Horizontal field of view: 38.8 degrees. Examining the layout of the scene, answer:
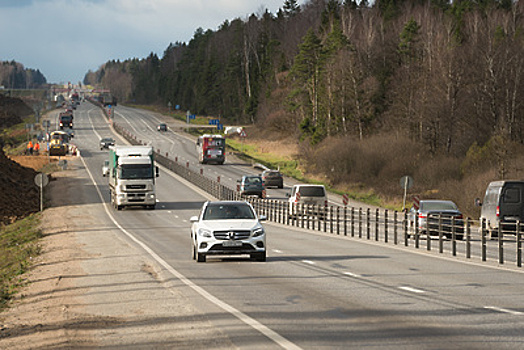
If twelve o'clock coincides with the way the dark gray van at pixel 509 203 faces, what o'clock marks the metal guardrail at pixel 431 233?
The metal guardrail is roughly at 9 o'clock from the dark gray van.

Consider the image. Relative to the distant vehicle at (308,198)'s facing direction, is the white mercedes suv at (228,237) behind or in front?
behind

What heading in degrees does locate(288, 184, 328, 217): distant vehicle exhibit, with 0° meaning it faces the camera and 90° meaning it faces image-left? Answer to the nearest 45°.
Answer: approximately 180°

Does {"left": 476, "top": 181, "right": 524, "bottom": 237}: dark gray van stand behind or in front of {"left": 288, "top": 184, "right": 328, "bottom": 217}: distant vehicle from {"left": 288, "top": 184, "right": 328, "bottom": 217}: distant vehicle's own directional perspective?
behind

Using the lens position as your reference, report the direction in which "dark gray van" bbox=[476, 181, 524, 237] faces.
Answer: facing away from the viewer and to the left of the viewer

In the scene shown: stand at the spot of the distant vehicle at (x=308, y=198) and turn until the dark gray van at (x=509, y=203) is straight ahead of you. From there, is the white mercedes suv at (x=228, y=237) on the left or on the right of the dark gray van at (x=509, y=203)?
right

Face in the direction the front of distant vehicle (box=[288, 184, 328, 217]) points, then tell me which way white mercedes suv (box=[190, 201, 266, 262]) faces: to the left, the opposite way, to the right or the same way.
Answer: the opposite way

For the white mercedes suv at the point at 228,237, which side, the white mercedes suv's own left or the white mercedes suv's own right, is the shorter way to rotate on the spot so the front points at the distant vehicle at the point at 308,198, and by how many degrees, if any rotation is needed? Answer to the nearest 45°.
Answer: approximately 180°

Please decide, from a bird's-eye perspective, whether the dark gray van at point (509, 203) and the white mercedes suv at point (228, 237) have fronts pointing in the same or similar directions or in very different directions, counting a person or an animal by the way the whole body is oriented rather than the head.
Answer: very different directions

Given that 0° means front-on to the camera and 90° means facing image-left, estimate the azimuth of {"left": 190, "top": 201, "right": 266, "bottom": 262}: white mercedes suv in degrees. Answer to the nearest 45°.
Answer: approximately 0°

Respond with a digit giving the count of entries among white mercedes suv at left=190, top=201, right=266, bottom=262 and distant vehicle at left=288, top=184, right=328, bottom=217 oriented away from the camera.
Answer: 1
